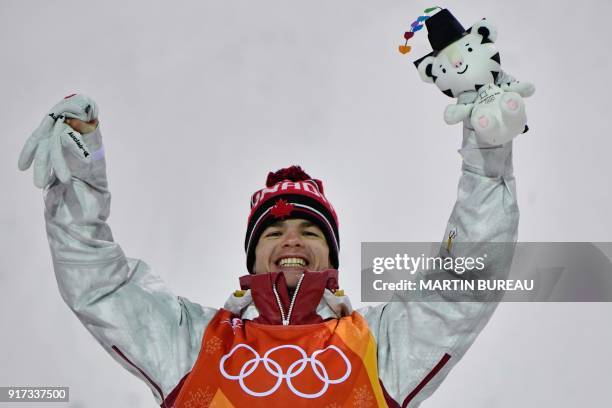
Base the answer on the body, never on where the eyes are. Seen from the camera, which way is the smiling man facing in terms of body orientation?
toward the camera
